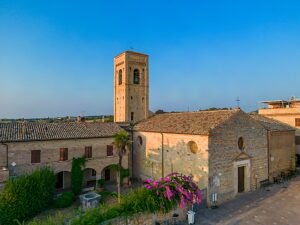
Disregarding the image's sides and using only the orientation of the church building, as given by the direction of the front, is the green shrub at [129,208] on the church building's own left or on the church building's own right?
on the church building's own right

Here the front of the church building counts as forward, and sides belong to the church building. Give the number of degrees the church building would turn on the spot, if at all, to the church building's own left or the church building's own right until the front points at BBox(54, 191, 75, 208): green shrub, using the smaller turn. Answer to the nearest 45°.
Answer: approximately 135° to the church building's own right

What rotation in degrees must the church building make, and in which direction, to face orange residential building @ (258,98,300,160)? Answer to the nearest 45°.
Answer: approximately 90° to its left

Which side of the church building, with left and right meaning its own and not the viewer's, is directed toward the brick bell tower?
back

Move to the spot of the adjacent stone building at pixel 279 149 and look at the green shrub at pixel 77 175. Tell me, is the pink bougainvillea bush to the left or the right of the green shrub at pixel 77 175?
left

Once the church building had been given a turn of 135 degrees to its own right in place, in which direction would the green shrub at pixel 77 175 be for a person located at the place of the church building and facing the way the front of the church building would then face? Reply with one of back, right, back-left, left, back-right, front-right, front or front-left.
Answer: front

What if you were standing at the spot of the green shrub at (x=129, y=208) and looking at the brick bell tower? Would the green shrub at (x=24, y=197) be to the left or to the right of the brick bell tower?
left

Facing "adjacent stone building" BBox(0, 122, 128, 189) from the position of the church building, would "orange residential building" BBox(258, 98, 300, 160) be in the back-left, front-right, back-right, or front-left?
back-right

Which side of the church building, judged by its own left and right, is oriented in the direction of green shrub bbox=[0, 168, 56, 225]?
right

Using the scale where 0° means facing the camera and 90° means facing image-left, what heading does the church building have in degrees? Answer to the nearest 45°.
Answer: approximately 315°
